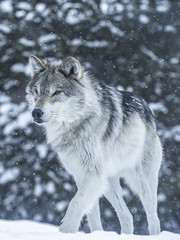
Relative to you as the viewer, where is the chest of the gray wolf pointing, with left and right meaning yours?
facing the viewer and to the left of the viewer
